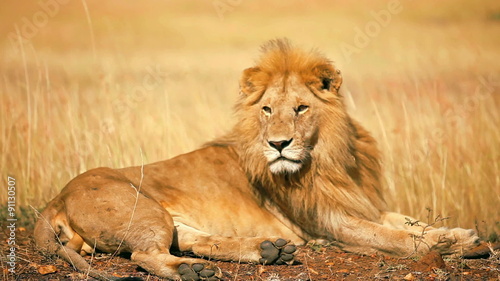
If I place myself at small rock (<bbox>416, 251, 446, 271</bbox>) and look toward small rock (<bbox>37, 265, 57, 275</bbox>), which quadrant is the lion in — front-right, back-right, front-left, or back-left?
front-right

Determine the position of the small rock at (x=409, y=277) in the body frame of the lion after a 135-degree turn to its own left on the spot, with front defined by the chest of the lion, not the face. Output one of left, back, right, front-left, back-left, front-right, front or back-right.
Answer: back

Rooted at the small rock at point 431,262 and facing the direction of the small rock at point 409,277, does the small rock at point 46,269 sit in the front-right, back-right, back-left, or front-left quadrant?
front-right

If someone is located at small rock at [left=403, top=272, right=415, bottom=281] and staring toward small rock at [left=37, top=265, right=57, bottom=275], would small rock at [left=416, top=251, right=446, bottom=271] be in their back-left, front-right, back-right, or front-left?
back-right

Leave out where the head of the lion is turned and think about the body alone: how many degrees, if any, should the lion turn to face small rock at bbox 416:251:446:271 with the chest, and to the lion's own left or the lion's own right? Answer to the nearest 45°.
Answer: approximately 45° to the lion's own right

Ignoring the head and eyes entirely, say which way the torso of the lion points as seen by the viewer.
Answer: to the viewer's right

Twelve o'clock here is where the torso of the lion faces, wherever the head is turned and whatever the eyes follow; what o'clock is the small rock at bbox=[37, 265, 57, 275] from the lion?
The small rock is roughly at 5 o'clock from the lion.
